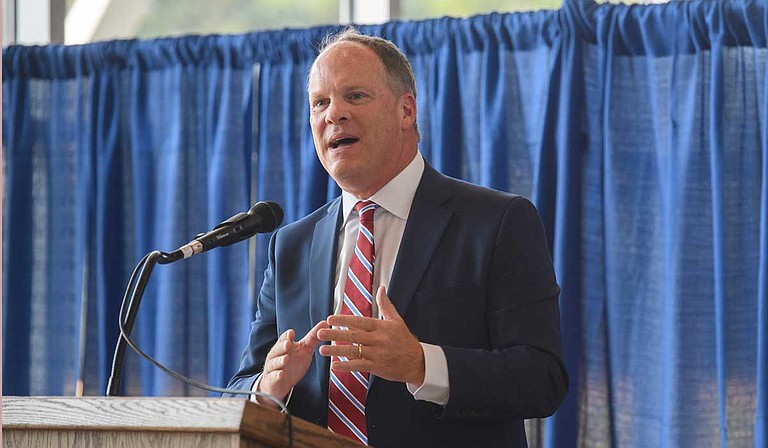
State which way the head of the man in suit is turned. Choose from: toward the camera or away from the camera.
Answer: toward the camera

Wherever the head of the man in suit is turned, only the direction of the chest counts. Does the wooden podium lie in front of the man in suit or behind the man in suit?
in front

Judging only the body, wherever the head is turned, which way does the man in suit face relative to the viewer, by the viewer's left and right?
facing the viewer and to the left of the viewer

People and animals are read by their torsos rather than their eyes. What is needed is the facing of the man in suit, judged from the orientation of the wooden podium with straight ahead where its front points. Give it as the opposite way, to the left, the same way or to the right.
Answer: the same way

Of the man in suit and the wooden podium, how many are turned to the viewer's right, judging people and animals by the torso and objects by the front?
0

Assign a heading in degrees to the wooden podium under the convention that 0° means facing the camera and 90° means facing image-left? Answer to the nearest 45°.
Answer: approximately 45°
